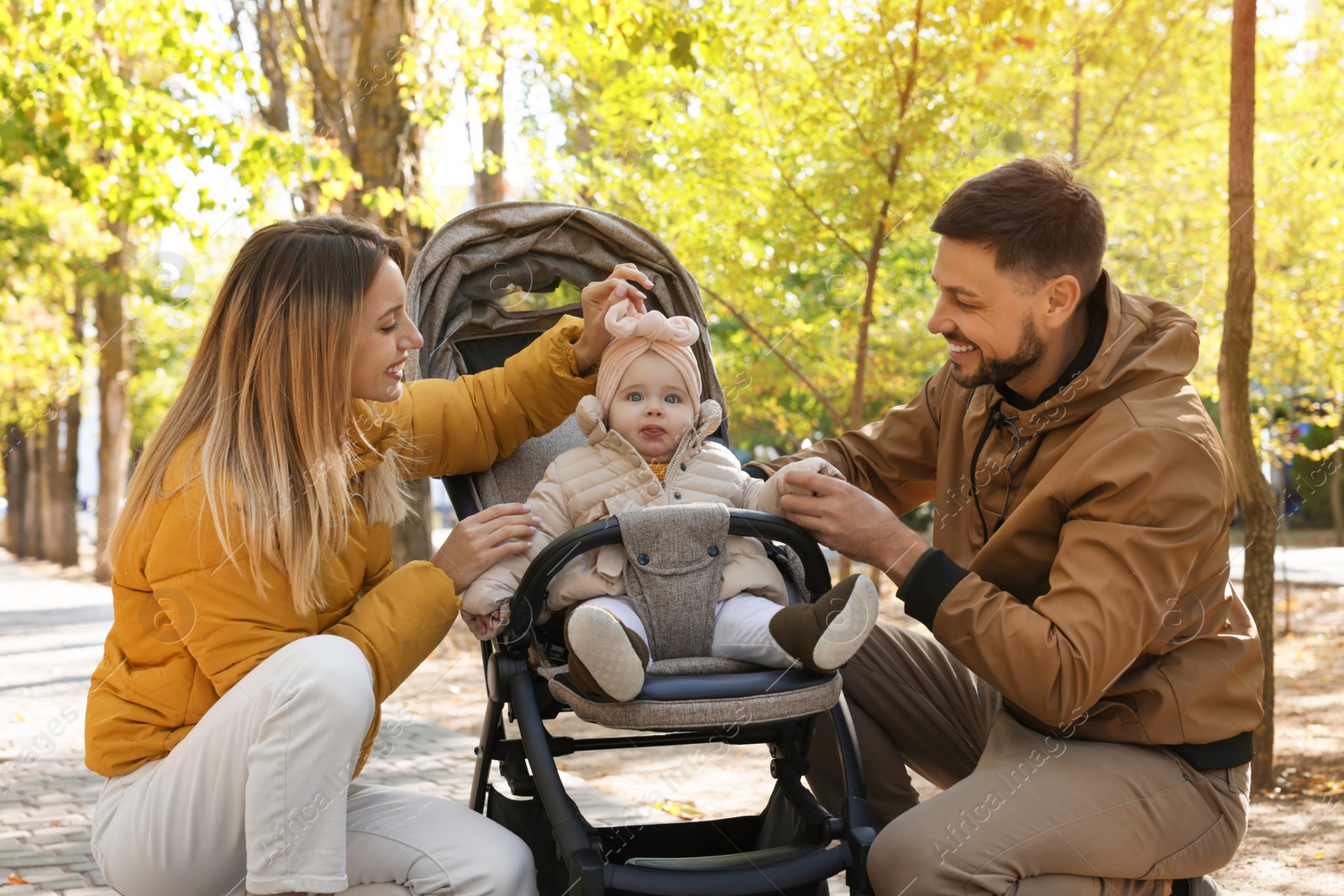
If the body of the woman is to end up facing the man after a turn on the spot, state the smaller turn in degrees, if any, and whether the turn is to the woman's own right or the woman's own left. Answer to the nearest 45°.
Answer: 0° — they already face them

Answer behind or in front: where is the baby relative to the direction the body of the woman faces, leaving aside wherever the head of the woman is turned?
in front

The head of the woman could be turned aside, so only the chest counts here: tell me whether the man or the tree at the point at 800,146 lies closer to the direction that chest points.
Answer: the man

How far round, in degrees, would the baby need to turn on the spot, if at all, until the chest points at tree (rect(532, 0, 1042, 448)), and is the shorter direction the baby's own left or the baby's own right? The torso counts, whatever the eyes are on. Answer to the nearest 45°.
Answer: approximately 180°

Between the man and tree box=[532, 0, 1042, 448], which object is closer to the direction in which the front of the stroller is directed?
the man

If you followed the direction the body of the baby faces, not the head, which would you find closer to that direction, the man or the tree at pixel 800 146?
the man

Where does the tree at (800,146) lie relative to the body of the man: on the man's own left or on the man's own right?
on the man's own right

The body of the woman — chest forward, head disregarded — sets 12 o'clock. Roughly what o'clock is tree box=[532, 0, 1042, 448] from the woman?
The tree is roughly at 10 o'clock from the woman.

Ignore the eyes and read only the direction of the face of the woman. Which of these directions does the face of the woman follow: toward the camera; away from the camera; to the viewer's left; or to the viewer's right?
to the viewer's right

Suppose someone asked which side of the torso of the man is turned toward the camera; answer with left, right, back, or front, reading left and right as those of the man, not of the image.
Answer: left

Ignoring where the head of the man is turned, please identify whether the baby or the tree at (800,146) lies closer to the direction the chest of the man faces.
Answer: the baby

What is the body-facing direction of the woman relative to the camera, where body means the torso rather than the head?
to the viewer's right

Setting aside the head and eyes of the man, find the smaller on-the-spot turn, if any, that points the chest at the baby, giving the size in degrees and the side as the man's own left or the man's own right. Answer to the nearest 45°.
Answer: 0° — they already face them

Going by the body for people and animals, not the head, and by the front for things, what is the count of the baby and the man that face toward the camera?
1
